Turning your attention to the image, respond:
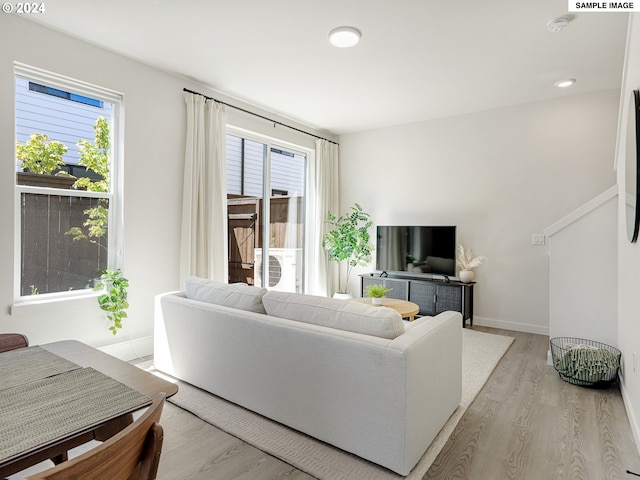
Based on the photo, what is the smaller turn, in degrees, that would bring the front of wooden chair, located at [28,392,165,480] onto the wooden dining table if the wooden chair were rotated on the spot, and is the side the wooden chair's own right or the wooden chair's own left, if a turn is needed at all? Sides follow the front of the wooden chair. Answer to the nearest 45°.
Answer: approximately 45° to the wooden chair's own right

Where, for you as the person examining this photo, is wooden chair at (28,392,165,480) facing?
facing away from the viewer and to the left of the viewer

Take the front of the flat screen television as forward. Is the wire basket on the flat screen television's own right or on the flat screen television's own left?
on the flat screen television's own left

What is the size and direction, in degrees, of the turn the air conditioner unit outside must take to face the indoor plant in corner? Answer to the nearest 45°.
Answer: approximately 135° to its left

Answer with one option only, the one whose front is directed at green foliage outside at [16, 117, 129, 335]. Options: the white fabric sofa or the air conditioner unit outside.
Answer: the air conditioner unit outside

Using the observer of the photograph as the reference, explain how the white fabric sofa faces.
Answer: facing away from the viewer and to the right of the viewer

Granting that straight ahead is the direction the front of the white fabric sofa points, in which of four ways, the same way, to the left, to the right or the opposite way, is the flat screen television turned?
the opposite way

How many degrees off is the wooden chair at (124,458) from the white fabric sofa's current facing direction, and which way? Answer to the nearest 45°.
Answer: approximately 180°

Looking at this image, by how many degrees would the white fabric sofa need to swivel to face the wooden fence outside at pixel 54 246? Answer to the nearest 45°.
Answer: approximately 90° to its left

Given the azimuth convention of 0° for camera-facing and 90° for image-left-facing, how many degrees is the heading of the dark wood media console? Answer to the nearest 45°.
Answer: approximately 45°

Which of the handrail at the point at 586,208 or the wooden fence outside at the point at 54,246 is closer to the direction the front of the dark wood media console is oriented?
the wooden fence outside
